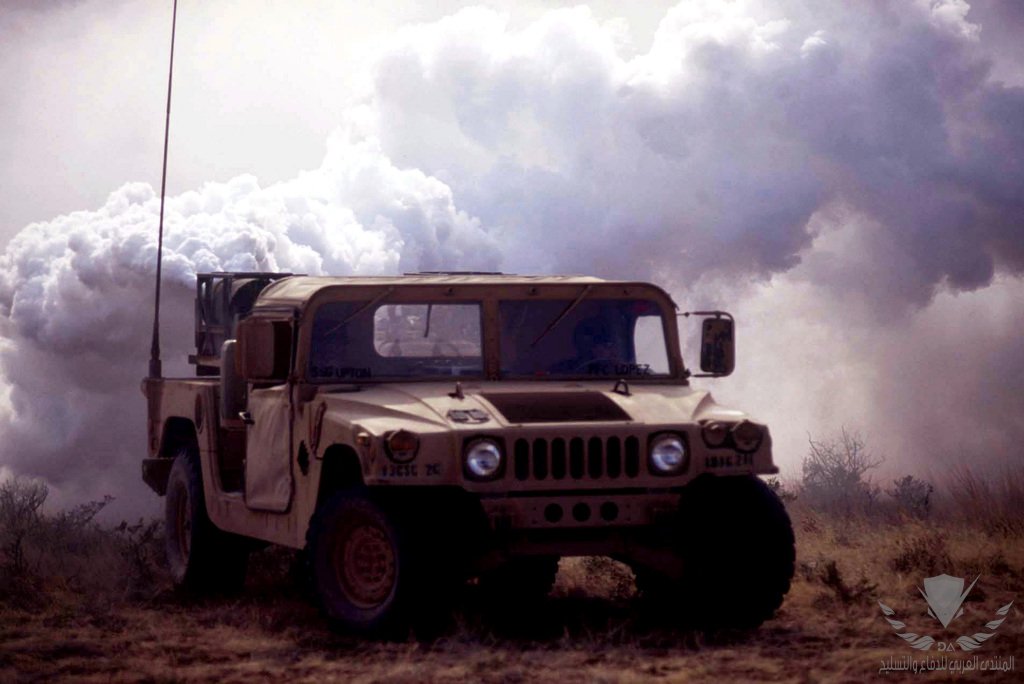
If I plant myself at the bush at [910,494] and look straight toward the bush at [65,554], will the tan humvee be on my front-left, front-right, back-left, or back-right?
front-left

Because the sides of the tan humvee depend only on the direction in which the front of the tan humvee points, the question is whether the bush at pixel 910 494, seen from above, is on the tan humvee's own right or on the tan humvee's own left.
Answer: on the tan humvee's own left

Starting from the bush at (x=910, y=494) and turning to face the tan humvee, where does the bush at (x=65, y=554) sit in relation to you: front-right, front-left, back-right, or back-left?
front-right

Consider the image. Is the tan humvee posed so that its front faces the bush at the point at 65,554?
no
